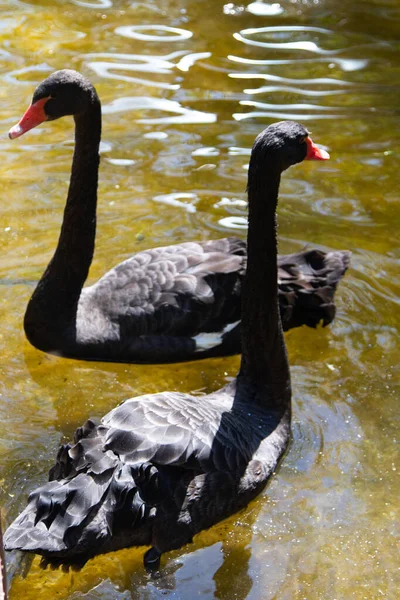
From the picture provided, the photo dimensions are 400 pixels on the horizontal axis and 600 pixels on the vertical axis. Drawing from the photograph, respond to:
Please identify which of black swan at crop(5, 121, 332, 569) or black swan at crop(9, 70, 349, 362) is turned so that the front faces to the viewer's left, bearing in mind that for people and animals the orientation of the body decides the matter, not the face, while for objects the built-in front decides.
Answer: black swan at crop(9, 70, 349, 362)

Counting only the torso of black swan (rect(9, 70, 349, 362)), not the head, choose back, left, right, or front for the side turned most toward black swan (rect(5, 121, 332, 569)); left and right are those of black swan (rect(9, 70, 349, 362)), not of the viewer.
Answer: left

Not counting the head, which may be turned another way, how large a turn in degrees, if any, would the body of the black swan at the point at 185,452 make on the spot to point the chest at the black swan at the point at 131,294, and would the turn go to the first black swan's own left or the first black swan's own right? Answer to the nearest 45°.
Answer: approximately 45° to the first black swan's own left

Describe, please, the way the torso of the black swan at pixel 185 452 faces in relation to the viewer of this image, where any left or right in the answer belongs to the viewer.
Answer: facing away from the viewer and to the right of the viewer

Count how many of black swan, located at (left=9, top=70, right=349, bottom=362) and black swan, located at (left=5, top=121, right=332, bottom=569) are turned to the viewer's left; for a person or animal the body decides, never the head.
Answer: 1

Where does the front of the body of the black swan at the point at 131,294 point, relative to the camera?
to the viewer's left
